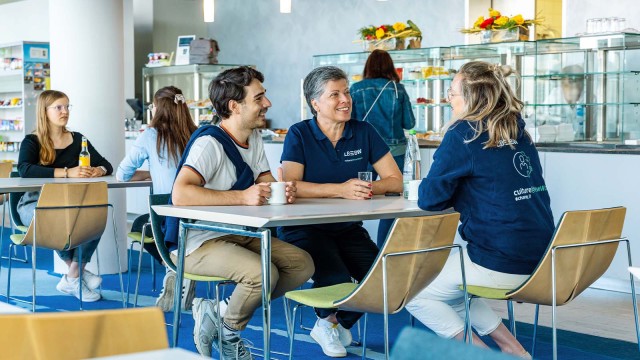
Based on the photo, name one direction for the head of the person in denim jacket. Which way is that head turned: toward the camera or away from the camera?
away from the camera

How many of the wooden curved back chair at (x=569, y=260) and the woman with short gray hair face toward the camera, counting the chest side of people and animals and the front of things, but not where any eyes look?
1

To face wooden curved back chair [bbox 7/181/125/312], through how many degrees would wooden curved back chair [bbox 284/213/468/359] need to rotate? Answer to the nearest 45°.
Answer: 0° — it already faces it

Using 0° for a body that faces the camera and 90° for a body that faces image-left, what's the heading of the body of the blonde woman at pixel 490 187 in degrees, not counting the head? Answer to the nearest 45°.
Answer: approximately 135°

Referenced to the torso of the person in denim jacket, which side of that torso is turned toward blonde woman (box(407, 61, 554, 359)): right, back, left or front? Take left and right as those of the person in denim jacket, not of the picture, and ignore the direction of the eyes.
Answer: back

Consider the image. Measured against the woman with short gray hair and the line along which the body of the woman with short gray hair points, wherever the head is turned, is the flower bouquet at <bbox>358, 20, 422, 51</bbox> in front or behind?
behind

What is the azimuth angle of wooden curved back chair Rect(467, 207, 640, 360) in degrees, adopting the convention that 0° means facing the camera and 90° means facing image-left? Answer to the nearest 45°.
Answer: approximately 135°

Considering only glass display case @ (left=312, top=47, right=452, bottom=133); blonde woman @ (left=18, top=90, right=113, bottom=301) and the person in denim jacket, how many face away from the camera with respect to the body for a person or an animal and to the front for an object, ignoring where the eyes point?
1

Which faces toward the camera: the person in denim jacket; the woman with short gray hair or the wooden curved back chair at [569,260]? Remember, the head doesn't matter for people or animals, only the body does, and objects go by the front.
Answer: the woman with short gray hair

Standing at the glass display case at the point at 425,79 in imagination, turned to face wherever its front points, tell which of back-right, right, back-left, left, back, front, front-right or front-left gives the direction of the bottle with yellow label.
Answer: front-right

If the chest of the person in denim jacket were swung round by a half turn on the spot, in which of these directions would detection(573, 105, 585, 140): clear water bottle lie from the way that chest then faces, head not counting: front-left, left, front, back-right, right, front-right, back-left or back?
left

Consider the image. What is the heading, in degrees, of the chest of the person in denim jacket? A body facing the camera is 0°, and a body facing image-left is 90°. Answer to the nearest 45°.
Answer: approximately 180°

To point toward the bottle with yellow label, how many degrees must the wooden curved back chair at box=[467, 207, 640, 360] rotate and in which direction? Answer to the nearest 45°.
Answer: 0° — it already faces it
